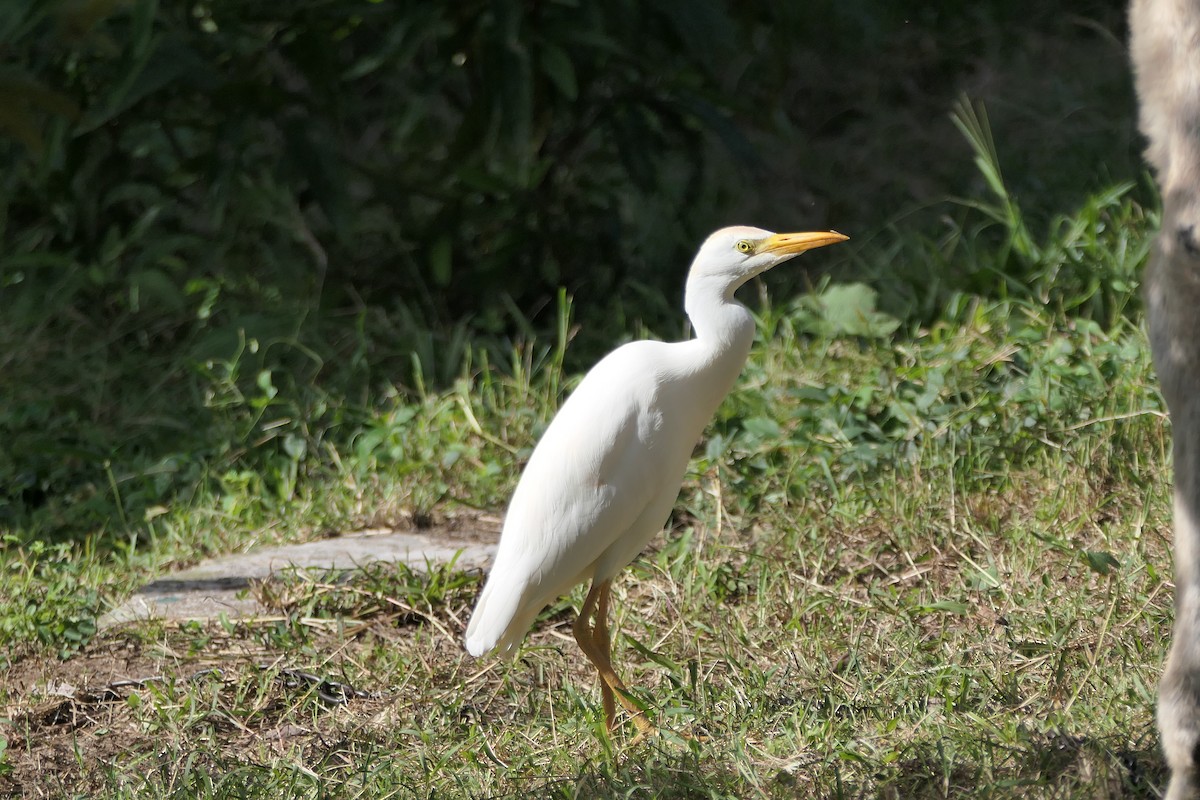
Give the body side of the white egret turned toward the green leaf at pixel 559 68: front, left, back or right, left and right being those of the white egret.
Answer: left

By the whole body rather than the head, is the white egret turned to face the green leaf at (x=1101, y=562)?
yes

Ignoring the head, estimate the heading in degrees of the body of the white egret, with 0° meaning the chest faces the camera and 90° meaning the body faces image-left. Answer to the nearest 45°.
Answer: approximately 270°

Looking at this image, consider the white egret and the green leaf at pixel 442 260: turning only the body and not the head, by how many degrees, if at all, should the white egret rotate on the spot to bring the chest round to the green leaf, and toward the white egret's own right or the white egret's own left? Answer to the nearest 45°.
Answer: approximately 90° to the white egret's own left

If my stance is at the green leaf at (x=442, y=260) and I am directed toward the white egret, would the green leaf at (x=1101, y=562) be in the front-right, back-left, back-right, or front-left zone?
front-left

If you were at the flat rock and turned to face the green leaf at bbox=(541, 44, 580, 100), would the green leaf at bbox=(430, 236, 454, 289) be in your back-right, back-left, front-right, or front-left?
front-left
